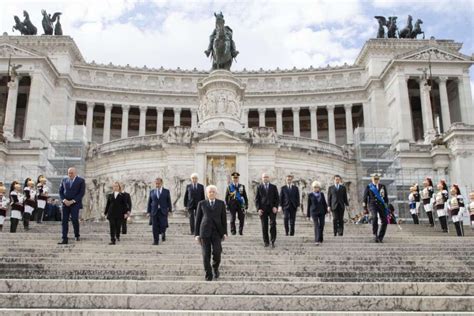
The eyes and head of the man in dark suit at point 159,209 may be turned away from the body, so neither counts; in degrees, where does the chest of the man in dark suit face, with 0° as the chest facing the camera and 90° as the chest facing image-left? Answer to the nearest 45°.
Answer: approximately 0°

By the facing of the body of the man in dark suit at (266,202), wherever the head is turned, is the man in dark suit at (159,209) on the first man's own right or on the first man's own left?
on the first man's own right

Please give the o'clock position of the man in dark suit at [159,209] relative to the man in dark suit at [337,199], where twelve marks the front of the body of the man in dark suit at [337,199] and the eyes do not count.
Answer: the man in dark suit at [159,209] is roughly at 2 o'clock from the man in dark suit at [337,199].
